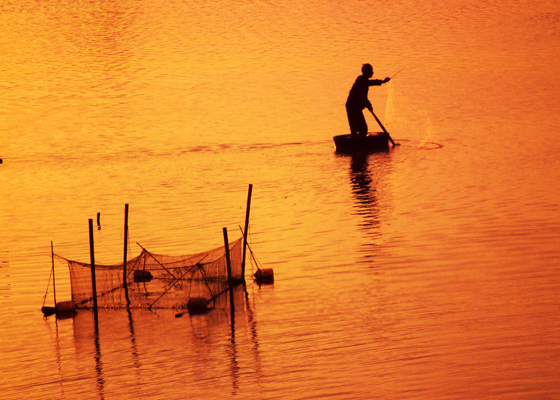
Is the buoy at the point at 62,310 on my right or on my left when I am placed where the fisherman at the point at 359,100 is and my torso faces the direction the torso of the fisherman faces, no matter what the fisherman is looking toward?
on my right

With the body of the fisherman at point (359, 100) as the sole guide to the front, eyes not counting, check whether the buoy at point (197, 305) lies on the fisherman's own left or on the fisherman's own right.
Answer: on the fisherman's own right

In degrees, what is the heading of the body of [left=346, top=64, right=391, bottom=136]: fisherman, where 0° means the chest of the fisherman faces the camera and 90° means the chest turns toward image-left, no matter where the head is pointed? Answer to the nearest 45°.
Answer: approximately 270°

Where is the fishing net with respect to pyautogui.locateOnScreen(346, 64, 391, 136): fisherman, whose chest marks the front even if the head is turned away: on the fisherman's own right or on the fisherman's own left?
on the fisherman's own right

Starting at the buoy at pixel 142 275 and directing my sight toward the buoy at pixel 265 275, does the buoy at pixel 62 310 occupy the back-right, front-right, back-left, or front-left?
back-right

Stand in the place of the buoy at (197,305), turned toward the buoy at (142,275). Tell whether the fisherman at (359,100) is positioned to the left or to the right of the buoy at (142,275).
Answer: right

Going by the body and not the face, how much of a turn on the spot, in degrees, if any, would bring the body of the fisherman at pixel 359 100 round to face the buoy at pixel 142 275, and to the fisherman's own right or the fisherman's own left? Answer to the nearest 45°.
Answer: approximately 90° to the fisherman's own right

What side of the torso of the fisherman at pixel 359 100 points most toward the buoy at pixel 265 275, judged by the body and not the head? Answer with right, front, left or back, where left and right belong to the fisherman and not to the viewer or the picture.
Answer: right
